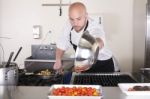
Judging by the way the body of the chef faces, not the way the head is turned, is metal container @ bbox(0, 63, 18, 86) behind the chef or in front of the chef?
in front

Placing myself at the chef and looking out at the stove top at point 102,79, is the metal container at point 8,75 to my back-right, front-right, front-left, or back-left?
front-right

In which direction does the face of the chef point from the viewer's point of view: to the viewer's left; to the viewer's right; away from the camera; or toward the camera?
toward the camera

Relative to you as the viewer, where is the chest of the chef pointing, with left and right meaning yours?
facing the viewer and to the left of the viewer
